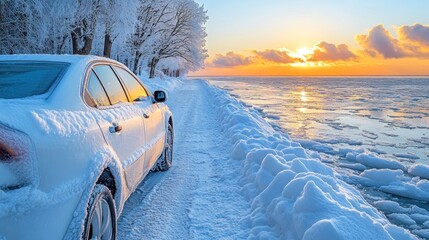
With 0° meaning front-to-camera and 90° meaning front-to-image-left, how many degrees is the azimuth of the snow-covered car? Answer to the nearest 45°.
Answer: approximately 225°

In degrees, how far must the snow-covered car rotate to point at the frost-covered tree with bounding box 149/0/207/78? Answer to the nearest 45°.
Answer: approximately 45° to its left

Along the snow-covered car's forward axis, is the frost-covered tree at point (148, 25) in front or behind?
in front
